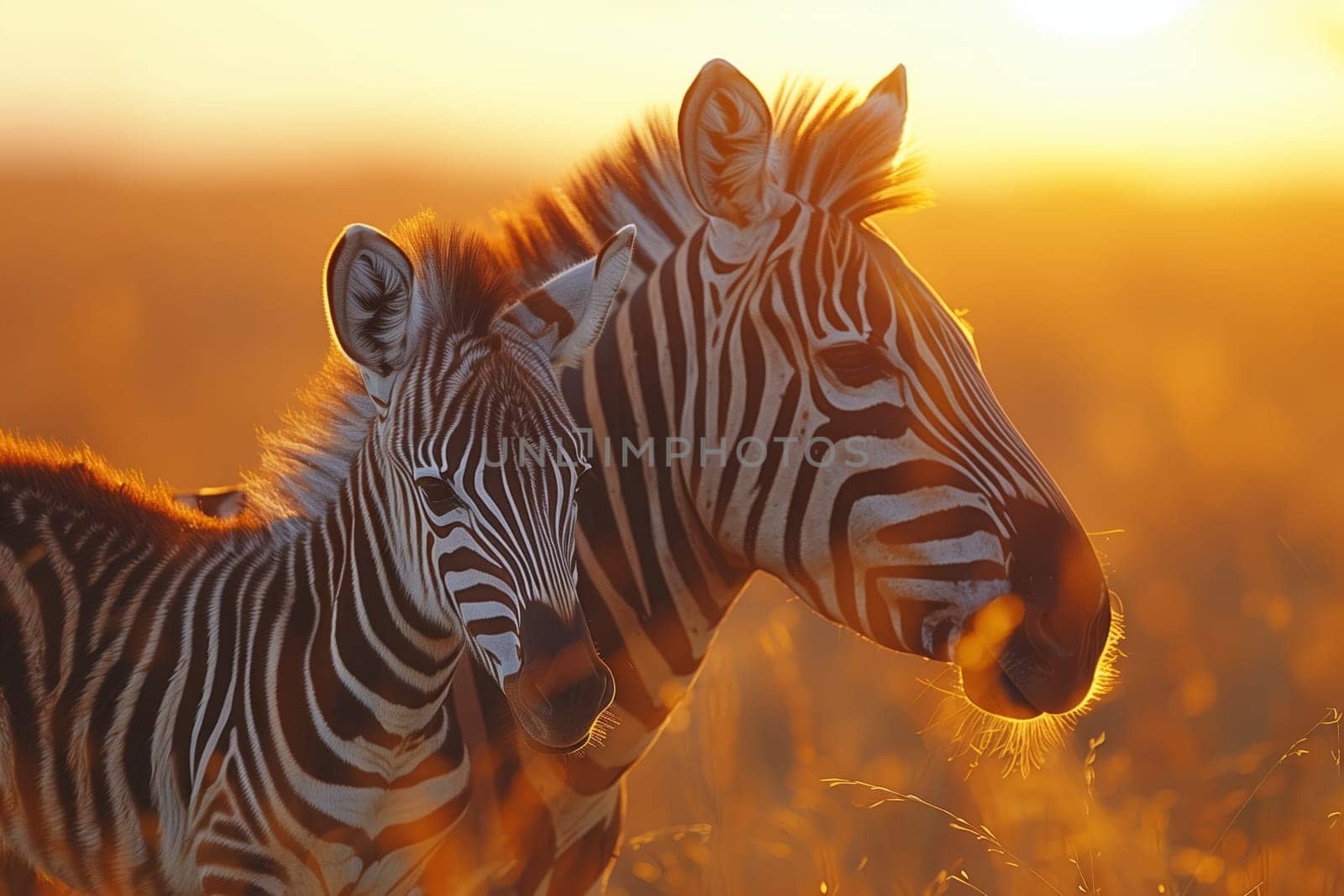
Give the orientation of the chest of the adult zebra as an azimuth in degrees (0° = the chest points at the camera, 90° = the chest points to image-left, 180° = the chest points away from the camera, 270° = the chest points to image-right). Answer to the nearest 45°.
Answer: approximately 270°

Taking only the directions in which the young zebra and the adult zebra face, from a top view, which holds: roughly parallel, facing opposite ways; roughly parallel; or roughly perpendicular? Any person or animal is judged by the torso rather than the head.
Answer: roughly parallel

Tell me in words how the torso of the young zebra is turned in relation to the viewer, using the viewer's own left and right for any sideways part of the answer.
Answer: facing the viewer and to the right of the viewer

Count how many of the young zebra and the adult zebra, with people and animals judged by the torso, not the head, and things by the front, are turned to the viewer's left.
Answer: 0

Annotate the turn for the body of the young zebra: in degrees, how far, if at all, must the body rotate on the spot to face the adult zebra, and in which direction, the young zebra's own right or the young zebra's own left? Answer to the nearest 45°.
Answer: approximately 45° to the young zebra's own left

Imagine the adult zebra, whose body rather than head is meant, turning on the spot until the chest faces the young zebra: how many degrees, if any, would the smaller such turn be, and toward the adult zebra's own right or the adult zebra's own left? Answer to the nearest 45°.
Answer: approximately 180°
